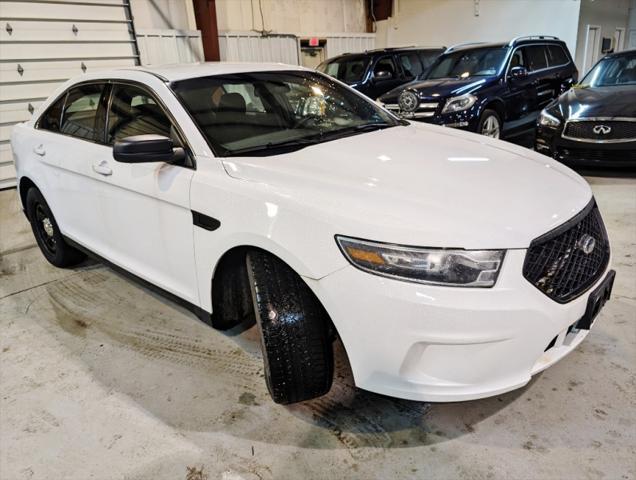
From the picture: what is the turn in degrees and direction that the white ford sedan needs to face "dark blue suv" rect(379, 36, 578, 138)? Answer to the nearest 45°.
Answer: approximately 90° to its left

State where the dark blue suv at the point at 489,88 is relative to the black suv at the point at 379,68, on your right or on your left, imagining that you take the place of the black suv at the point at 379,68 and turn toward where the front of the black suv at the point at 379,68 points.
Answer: on your left

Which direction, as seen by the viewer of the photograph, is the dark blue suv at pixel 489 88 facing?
facing the viewer and to the left of the viewer

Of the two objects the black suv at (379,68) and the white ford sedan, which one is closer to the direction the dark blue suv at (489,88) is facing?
the white ford sedan

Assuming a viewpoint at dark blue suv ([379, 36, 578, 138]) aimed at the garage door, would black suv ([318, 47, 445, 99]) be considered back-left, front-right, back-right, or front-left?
front-right

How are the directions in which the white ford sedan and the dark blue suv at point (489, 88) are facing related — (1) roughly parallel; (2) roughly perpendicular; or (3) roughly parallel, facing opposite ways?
roughly perpendicular

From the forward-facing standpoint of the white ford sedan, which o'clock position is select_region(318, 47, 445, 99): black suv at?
The black suv is roughly at 8 o'clock from the white ford sedan.

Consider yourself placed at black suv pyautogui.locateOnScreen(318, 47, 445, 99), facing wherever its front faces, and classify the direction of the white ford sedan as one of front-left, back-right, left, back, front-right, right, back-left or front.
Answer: front-left

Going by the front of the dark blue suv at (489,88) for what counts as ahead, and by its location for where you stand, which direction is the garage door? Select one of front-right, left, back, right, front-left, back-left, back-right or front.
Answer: front-right

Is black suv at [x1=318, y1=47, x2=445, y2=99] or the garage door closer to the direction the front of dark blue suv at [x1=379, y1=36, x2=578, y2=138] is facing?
the garage door

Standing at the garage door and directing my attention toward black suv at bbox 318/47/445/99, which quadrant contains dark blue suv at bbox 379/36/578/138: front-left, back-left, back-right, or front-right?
front-right

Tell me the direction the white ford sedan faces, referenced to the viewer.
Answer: facing the viewer and to the right of the viewer

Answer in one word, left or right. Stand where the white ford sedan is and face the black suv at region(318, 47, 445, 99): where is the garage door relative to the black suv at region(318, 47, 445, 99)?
left

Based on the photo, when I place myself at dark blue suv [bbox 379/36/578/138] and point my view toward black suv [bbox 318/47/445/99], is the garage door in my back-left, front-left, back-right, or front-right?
front-left

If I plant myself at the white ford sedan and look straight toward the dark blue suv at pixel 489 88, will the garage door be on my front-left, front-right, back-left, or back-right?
front-left

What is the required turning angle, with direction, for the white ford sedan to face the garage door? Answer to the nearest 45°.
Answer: approximately 180°

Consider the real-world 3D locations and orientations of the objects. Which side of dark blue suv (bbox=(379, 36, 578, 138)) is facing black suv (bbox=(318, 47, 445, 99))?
right

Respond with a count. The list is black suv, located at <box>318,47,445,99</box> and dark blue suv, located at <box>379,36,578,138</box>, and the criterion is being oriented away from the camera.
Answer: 0
